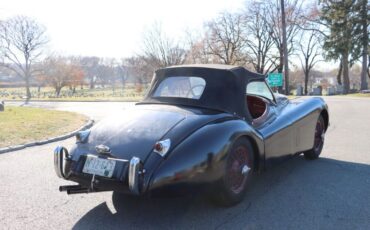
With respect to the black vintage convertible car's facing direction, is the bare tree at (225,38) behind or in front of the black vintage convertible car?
in front

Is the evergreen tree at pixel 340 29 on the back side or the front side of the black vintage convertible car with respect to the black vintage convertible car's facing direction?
on the front side

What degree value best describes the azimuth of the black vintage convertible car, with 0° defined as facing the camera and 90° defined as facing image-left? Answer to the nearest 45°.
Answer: approximately 225°
